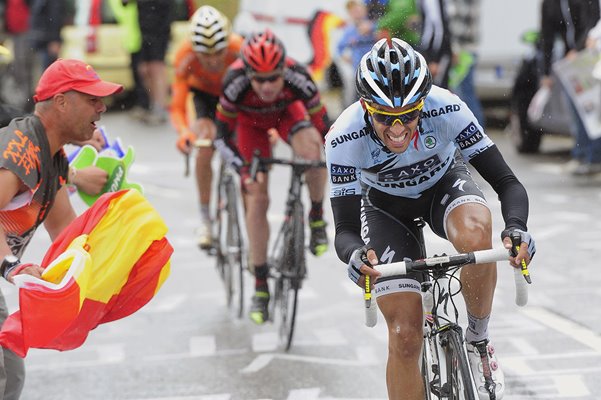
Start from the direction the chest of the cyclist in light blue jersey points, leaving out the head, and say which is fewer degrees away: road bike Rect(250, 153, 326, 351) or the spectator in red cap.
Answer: the spectator in red cap

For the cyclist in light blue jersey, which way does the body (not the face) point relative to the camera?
toward the camera

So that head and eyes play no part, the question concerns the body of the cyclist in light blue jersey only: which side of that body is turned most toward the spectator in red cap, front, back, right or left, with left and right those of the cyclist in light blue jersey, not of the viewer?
right

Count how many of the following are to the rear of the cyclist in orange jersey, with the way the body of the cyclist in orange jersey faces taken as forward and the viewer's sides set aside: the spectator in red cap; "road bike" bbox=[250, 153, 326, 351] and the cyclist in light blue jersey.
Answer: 0

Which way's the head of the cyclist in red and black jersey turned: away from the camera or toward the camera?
toward the camera

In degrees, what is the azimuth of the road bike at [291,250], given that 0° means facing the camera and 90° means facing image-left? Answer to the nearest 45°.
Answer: approximately 0°

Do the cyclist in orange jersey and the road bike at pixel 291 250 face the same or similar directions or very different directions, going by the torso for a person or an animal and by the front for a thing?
same or similar directions

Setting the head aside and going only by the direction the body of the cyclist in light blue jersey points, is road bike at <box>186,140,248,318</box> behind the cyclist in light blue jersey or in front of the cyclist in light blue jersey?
behind

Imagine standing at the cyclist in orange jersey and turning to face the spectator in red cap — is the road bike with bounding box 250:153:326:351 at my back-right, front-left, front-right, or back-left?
front-left

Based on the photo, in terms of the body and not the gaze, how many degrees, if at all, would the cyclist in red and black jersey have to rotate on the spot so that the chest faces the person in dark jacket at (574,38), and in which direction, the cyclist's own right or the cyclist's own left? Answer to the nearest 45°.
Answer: approximately 135° to the cyclist's own left

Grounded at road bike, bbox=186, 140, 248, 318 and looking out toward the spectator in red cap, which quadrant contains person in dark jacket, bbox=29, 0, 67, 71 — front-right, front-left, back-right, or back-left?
back-right

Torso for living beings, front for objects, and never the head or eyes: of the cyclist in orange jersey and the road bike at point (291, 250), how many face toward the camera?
2

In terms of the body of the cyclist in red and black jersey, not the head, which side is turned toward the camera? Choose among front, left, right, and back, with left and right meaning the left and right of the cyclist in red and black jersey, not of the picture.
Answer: front

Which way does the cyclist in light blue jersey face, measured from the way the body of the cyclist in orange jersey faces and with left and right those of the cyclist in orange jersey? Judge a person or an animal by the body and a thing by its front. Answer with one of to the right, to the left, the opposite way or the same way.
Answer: the same way

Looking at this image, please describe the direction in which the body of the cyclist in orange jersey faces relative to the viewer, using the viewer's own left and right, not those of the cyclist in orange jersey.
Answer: facing the viewer

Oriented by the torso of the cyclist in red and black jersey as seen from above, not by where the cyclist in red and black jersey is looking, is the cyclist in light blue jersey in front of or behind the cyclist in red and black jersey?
in front
